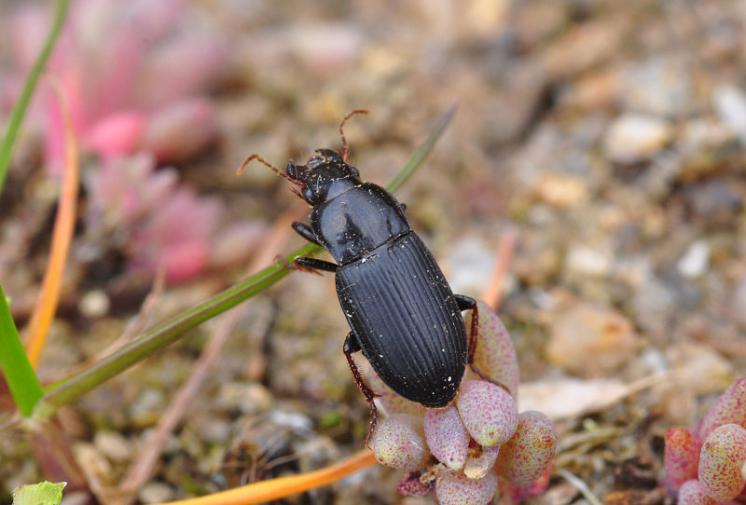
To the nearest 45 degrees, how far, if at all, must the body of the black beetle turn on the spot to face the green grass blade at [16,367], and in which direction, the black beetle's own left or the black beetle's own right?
approximately 45° to the black beetle's own left

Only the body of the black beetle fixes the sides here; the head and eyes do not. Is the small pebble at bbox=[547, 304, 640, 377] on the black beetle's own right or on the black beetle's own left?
on the black beetle's own right

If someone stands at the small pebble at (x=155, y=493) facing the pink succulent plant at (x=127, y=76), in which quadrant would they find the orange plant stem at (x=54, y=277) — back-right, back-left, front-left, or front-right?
front-left

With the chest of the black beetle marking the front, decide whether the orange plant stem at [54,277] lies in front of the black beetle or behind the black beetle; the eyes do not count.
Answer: in front

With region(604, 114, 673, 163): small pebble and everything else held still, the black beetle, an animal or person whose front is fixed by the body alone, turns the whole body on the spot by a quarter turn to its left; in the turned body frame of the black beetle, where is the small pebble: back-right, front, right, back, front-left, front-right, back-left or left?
back

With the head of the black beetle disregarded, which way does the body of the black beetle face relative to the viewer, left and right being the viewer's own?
facing away from the viewer and to the left of the viewer

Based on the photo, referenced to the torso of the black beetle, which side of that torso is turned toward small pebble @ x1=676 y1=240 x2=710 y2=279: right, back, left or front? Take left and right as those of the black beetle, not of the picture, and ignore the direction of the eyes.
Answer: right

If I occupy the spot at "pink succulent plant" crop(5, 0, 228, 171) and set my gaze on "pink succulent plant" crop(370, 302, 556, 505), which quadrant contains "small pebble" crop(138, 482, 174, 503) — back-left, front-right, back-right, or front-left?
front-right
